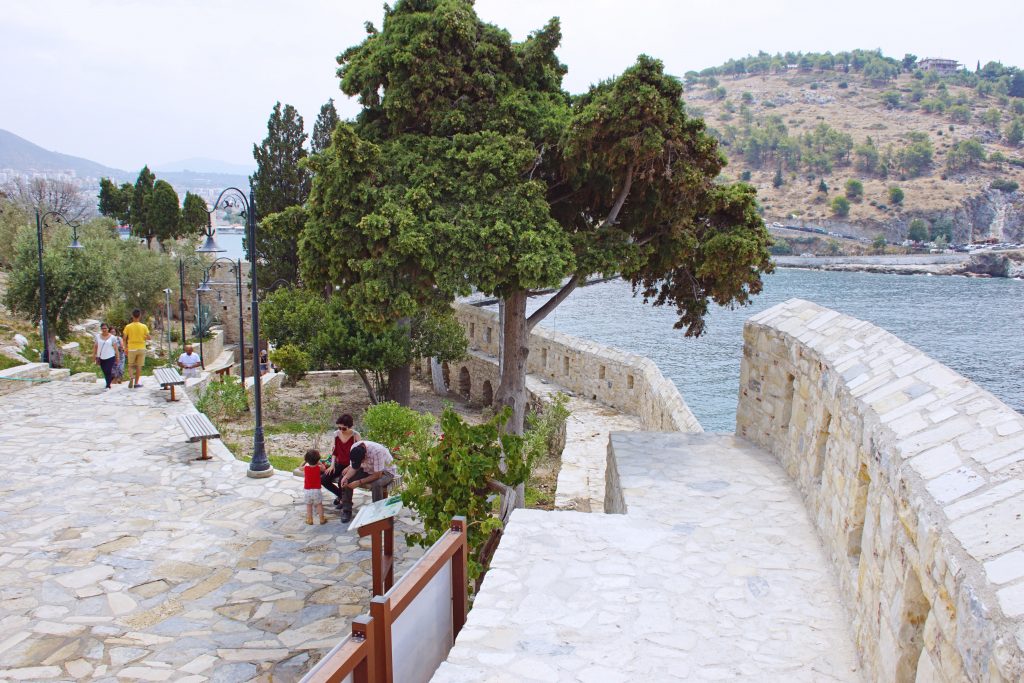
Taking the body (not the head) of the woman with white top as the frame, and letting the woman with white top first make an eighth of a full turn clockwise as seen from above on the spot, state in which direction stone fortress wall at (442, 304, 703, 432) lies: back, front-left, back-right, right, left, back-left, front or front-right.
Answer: back-left

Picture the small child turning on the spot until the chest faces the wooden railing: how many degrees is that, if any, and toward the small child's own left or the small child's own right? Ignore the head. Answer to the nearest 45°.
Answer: approximately 180°

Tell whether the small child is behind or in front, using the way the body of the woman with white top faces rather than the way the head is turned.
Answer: in front

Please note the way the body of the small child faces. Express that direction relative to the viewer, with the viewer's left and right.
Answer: facing away from the viewer

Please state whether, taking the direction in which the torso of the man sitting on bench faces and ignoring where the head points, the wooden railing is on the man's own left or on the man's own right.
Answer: on the man's own left

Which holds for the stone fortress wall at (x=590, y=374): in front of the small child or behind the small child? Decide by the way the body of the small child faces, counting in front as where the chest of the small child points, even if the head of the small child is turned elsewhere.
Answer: in front

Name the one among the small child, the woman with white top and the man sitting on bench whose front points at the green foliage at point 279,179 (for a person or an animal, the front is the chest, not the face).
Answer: the small child

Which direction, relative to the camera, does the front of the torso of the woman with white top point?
toward the camera

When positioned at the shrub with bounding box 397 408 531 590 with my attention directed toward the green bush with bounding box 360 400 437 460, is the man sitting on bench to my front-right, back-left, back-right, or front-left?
front-left

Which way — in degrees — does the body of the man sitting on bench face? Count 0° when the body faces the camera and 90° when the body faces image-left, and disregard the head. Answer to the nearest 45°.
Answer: approximately 45°

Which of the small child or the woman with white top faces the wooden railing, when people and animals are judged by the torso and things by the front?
the woman with white top

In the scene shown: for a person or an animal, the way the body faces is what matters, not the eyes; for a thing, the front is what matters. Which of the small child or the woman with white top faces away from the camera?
the small child
